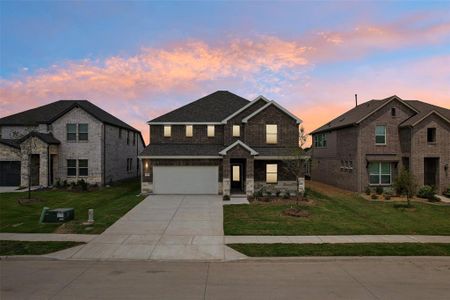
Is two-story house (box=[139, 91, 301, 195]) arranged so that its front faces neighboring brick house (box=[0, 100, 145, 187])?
no

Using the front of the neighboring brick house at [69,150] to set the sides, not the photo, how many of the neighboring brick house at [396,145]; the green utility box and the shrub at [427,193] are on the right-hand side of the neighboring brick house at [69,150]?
0

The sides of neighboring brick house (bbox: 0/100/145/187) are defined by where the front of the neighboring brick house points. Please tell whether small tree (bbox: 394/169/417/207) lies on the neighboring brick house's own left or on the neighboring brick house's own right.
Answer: on the neighboring brick house's own left

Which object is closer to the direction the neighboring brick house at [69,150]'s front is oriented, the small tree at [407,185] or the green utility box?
the green utility box

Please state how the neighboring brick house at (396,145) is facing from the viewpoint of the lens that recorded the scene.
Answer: facing the viewer and to the right of the viewer

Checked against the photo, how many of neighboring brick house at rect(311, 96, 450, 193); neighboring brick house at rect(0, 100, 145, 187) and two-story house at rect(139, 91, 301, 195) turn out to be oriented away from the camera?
0

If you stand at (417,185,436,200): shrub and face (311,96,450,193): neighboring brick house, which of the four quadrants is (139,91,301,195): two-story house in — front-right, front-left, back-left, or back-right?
front-left

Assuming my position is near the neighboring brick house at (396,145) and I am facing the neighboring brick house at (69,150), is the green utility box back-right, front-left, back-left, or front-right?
front-left

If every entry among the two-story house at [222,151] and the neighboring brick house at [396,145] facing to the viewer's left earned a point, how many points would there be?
0

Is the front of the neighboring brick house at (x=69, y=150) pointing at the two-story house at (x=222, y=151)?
no

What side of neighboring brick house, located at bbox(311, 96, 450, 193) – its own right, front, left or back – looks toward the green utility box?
right

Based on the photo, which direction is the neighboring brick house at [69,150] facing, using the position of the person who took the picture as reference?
facing the viewer and to the left of the viewer

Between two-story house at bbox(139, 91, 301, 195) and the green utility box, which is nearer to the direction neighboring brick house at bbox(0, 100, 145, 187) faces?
the green utility box

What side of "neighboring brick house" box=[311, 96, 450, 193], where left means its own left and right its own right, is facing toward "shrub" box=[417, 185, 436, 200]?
front

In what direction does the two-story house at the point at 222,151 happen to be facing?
toward the camera

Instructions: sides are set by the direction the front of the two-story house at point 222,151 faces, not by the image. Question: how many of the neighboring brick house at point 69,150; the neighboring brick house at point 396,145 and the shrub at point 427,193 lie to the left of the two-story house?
2

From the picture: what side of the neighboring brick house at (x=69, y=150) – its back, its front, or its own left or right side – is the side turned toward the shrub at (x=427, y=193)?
left

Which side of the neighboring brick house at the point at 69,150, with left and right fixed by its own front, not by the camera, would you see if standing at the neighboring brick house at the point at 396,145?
left

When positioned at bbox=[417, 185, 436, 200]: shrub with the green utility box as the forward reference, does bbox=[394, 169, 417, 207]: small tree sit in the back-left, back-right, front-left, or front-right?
front-left
